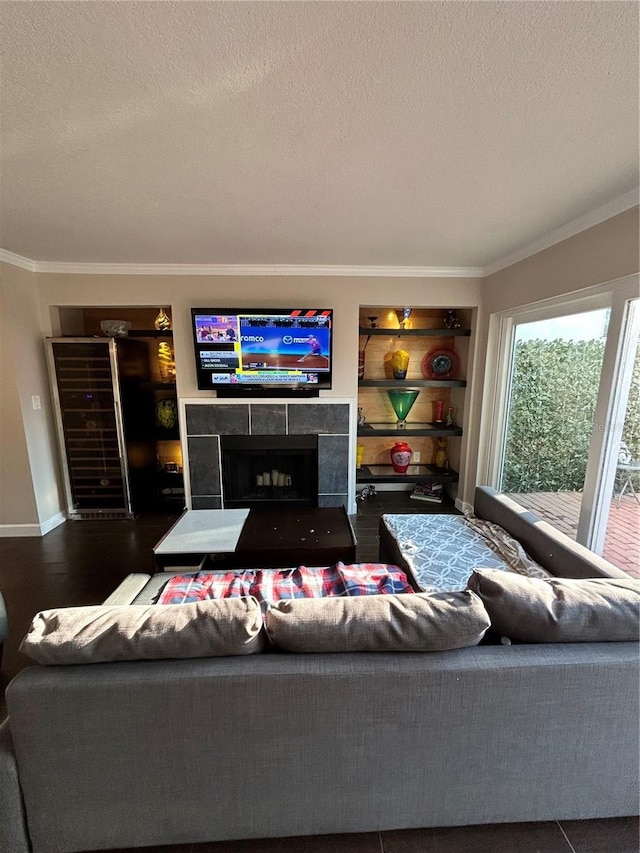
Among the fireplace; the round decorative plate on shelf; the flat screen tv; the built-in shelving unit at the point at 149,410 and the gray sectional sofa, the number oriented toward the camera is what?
4

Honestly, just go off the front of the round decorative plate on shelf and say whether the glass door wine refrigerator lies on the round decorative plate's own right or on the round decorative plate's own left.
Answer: on the round decorative plate's own right

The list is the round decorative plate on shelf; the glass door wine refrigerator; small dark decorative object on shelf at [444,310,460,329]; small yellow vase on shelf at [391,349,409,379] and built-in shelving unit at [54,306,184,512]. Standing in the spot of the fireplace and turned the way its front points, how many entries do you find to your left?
3

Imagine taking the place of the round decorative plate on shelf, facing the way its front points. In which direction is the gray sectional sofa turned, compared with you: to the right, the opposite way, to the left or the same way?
the opposite way

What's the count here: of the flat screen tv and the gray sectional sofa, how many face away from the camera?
1

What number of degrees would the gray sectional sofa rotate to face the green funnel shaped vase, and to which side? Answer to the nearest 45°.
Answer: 0° — it already faces it

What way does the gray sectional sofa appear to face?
away from the camera

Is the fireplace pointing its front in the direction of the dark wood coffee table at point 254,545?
yes

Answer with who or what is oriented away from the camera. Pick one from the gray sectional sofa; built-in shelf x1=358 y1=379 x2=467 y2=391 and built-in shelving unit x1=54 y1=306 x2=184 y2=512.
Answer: the gray sectional sofa
